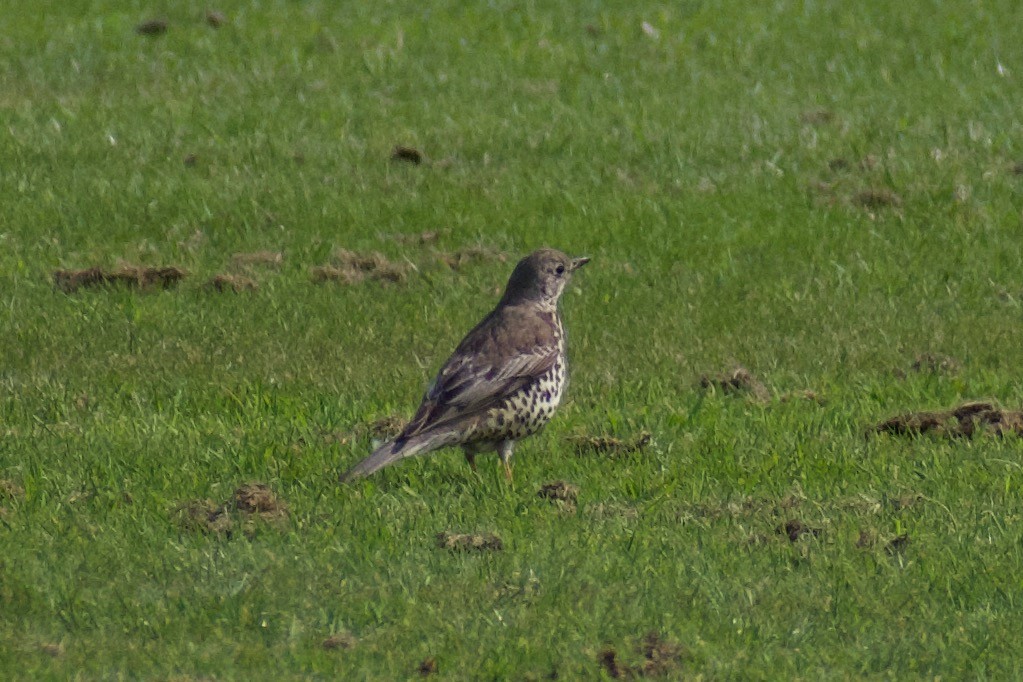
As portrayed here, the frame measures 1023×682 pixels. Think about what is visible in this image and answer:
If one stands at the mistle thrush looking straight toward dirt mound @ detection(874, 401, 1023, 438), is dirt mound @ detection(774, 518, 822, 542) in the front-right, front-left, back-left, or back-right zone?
front-right

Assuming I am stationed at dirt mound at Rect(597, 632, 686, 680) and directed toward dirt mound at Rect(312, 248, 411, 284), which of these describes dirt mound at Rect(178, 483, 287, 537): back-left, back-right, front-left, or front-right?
front-left

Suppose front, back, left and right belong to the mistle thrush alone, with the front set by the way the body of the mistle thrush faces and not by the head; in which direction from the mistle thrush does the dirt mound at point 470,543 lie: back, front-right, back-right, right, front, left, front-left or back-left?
right

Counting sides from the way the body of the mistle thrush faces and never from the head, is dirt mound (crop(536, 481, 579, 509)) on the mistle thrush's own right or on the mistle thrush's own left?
on the mistle thrush's own right

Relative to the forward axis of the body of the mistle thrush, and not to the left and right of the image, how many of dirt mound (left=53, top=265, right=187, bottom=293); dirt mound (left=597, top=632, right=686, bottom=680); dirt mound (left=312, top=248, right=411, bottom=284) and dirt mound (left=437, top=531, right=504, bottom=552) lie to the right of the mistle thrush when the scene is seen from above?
2

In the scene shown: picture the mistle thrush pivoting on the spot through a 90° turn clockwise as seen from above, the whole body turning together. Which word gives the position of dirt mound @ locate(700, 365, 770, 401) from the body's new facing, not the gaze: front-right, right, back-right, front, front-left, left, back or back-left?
back-left

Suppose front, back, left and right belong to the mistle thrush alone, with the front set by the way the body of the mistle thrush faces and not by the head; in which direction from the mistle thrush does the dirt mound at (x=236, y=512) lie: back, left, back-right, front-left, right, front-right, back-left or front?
back-right

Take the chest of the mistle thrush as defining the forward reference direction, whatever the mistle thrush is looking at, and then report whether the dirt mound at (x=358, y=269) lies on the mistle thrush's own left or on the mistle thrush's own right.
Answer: on the mistle thrush's own left

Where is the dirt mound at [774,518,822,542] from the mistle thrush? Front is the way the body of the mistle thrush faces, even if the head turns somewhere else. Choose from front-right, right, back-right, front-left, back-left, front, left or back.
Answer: front-right

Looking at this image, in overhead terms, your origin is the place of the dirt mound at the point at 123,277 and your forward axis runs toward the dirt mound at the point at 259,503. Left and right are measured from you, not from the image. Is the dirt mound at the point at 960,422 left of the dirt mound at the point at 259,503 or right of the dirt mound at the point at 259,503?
left

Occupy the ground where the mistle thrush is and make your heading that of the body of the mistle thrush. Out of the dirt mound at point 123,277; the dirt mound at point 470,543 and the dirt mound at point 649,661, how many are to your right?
2

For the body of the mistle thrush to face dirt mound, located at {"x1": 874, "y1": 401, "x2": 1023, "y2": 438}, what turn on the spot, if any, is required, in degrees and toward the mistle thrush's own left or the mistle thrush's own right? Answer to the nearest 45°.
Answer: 0° — it already faces it

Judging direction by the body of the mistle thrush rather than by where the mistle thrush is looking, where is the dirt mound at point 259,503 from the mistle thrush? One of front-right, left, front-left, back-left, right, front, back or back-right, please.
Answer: back-right

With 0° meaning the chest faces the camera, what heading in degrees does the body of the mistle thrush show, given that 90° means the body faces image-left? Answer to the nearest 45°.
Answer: approximately 270°

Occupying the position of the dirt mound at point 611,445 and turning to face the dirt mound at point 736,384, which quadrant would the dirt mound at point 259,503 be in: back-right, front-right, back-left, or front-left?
back-left

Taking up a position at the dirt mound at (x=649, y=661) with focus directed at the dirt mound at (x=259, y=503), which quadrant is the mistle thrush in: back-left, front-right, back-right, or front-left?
front-right
